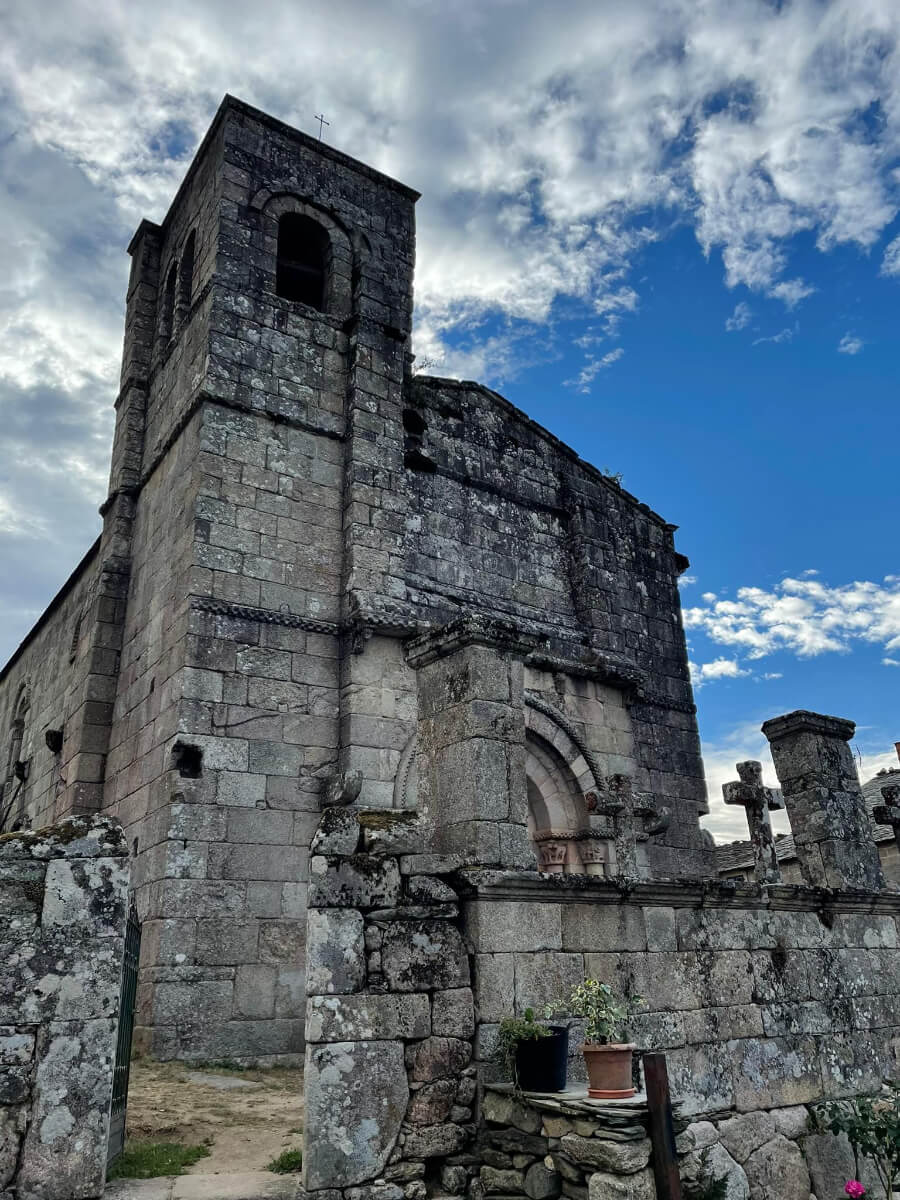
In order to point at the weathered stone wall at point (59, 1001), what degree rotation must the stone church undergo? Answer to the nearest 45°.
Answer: approximately 45° to its right

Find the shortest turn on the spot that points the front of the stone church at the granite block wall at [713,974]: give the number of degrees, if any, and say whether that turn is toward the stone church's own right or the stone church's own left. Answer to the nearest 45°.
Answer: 0° — it already faces it

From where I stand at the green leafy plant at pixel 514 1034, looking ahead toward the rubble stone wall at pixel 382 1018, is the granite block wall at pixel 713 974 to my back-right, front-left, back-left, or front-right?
back-right

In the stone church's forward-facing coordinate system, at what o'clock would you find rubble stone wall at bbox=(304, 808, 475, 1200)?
The rubble stone wall is roughly at 1 o'clock from the stone church.

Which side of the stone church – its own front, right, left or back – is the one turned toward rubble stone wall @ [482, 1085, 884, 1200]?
front

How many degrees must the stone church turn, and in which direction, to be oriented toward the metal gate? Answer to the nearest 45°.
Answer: approximately 45° to its right

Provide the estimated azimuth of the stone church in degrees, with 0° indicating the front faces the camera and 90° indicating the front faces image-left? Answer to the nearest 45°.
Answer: approximately 315°
